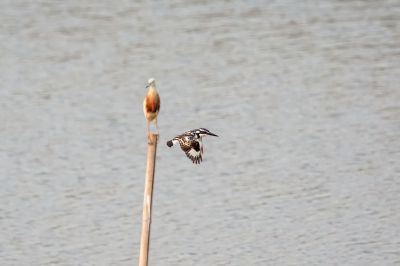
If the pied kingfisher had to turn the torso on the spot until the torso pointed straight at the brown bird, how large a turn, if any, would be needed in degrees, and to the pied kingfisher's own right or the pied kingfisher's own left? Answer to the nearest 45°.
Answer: approximately 135° to the pied kingfisher's own right

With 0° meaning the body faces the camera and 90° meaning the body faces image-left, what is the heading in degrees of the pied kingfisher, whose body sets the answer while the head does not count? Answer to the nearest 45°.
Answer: approximately 270°
